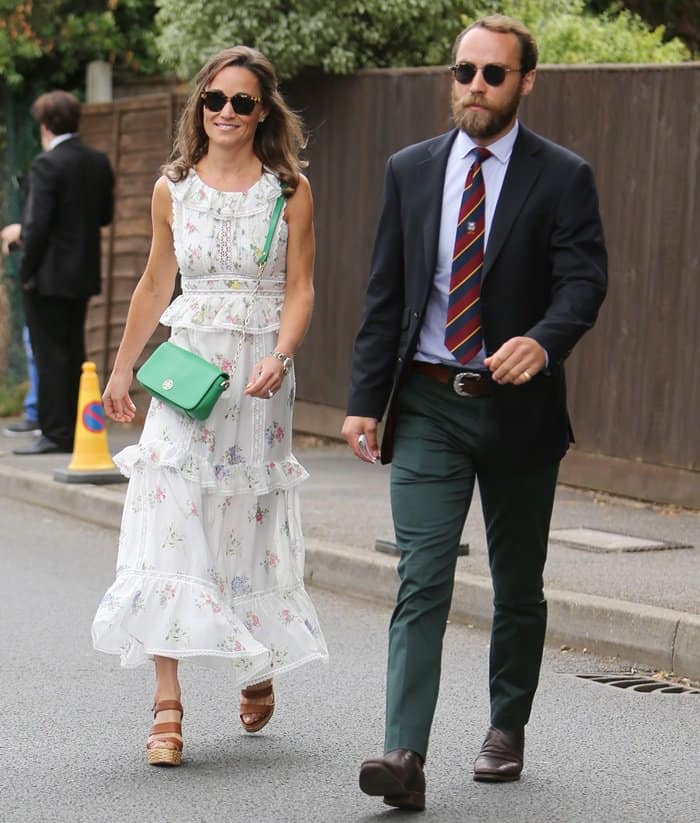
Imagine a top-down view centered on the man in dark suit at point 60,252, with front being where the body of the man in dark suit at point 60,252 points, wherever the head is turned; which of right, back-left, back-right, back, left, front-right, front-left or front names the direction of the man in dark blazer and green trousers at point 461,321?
back-left

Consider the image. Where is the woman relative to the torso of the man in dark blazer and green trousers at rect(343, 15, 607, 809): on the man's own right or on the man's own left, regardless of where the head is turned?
on the man's own right

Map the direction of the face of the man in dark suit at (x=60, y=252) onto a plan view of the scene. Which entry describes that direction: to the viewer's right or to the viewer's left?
to the viewer's left

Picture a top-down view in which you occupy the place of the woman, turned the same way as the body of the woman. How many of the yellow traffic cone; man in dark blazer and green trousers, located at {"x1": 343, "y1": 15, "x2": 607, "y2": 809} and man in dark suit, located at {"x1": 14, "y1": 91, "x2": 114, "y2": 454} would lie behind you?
2

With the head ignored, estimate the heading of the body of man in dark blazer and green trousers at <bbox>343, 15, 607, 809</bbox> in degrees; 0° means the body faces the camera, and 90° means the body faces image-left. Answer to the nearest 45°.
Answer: approximately 45°

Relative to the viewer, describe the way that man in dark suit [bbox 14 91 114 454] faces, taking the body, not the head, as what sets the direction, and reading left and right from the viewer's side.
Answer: facing away from the viewer and to the left of the viewer

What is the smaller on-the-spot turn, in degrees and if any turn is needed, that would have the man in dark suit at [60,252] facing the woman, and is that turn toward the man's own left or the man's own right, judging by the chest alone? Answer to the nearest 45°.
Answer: approximately 135° to the man's own left

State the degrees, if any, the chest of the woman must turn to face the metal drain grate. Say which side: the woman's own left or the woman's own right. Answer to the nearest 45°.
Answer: approximately 135° to the woman's own left

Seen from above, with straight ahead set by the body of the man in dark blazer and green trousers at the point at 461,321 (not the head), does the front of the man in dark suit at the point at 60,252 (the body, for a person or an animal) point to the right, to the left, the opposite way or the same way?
to the right

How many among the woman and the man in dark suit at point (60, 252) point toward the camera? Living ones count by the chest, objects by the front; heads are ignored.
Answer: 1

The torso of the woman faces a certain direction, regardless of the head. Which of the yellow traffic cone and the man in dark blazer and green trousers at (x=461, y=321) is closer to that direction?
the man in dark blazer and green trousers

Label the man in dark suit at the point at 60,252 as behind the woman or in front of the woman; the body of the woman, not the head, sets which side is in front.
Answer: behind
